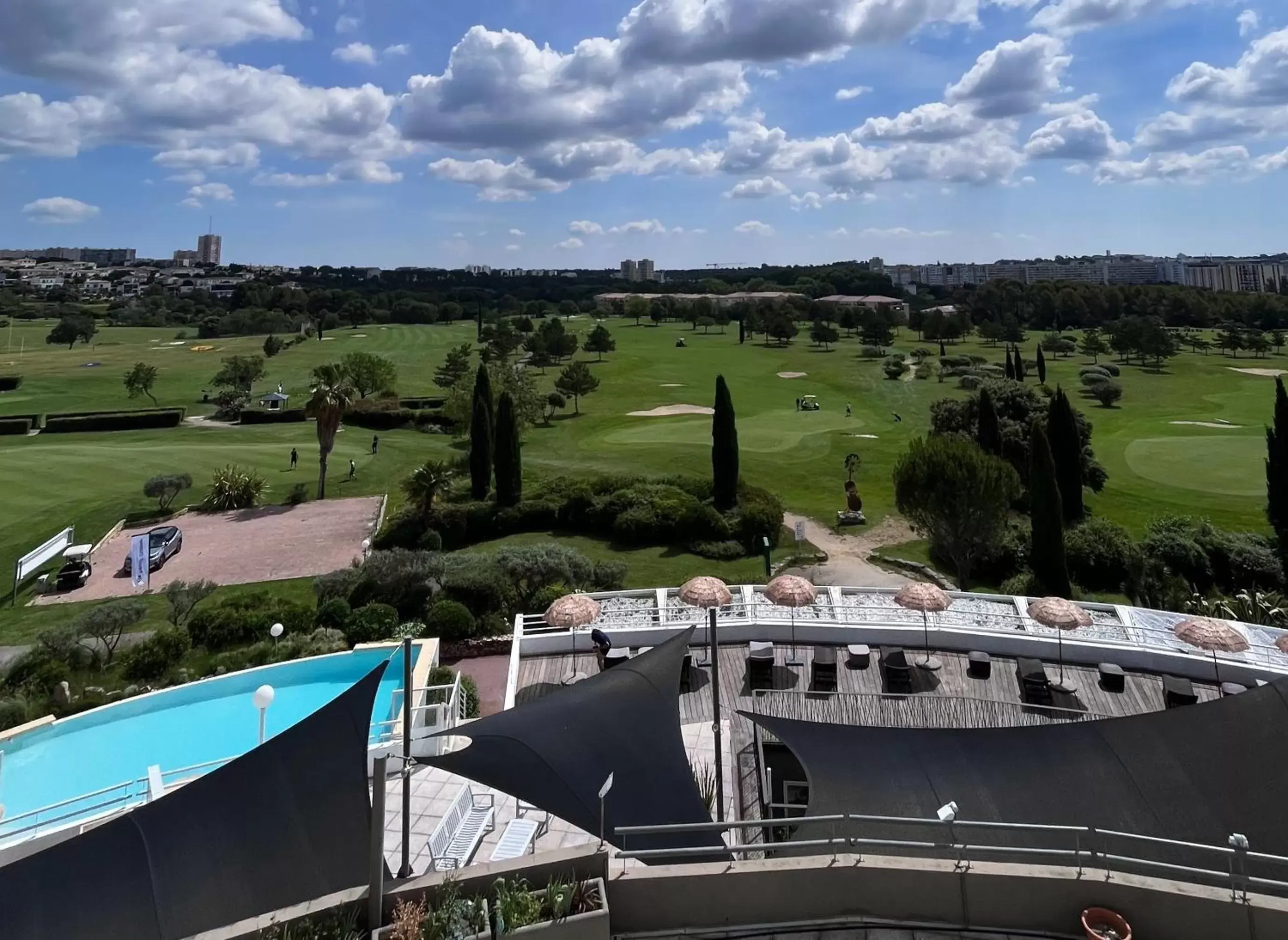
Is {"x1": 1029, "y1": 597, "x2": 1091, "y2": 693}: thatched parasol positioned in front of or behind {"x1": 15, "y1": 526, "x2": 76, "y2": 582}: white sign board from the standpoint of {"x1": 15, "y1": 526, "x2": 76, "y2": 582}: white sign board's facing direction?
in front

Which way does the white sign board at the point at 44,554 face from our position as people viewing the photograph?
facing the viewer and to the right of the viewer

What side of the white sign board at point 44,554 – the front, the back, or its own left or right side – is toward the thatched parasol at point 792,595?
front

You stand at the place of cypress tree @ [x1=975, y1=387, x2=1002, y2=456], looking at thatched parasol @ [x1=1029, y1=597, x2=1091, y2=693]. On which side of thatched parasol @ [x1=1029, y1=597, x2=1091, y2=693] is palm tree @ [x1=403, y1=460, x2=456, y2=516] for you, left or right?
right

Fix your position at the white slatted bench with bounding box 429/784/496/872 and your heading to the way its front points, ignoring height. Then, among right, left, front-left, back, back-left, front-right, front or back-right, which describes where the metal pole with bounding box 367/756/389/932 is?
right

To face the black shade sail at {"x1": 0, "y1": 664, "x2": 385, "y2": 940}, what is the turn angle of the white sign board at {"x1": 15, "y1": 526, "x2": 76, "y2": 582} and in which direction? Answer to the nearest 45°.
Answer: approximately 45° to its right

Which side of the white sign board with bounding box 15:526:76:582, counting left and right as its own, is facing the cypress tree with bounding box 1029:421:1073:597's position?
front

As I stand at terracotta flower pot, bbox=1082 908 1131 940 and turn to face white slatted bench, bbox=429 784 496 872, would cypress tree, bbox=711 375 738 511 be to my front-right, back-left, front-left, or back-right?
front-right

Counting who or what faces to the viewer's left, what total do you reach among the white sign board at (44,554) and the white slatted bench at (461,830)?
0
